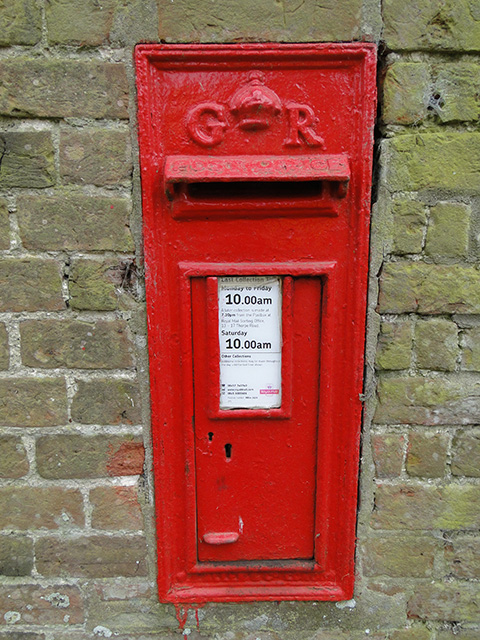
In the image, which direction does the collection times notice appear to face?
toward the camera

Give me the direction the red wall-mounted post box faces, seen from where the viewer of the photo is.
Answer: facing the viewer
